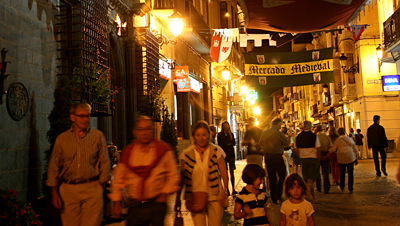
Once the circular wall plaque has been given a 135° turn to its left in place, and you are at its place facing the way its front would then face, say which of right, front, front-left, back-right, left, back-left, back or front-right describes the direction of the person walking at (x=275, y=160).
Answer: right

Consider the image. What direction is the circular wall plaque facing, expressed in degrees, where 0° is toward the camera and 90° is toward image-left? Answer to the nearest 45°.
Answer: approximately 315°

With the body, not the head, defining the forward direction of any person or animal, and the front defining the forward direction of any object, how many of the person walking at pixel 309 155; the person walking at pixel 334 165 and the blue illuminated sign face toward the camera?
1

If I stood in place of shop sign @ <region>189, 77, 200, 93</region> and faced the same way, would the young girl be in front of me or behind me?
in front

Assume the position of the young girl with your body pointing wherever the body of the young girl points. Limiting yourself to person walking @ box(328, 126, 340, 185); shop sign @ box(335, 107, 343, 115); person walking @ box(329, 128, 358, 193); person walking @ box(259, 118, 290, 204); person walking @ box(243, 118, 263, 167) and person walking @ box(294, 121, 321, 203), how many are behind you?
6

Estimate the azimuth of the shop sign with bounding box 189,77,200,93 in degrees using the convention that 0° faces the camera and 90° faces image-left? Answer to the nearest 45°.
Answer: approximately 315°

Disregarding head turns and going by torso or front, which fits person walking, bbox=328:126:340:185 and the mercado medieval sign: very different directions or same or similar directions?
very different directions

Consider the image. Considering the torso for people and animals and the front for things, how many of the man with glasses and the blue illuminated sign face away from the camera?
0

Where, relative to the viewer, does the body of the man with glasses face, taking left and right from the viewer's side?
facing the viewer

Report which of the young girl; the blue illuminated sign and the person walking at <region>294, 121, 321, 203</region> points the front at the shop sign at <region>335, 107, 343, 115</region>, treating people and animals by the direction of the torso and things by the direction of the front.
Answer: the person walking

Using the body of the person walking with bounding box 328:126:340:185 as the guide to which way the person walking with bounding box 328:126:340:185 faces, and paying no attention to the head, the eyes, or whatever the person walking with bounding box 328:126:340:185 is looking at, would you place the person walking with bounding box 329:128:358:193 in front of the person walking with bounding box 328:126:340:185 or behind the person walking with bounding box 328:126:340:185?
behind

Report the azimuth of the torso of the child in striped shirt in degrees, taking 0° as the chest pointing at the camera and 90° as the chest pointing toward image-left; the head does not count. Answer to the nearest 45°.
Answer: approximately 315°

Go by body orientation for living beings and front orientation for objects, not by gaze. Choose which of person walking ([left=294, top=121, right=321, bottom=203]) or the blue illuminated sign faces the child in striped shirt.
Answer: the blue illuminated sign
